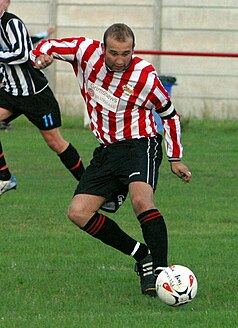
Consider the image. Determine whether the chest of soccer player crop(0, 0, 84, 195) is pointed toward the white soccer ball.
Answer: no

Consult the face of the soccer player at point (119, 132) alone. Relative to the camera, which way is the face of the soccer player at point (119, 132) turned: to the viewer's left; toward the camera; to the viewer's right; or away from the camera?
toward the camera

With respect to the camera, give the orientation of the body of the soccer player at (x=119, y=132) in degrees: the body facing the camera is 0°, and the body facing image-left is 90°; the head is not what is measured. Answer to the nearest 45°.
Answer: approximately 45°
